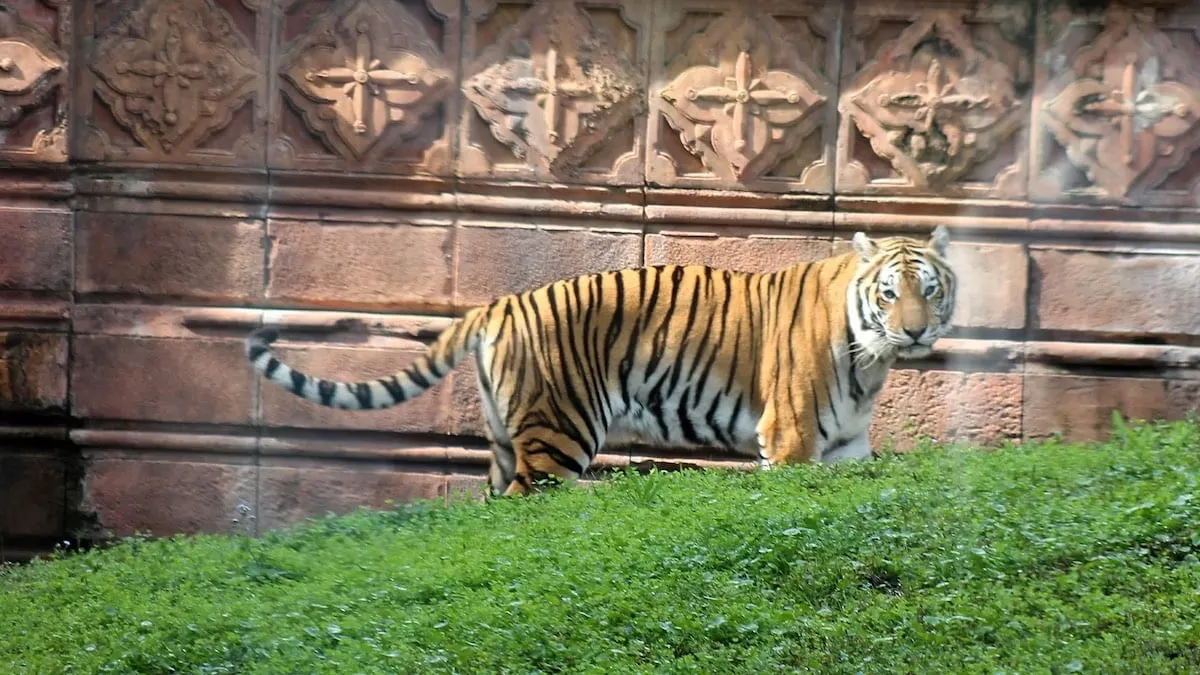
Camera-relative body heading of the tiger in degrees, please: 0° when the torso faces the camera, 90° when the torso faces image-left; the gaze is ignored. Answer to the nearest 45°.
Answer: approximately 270°
